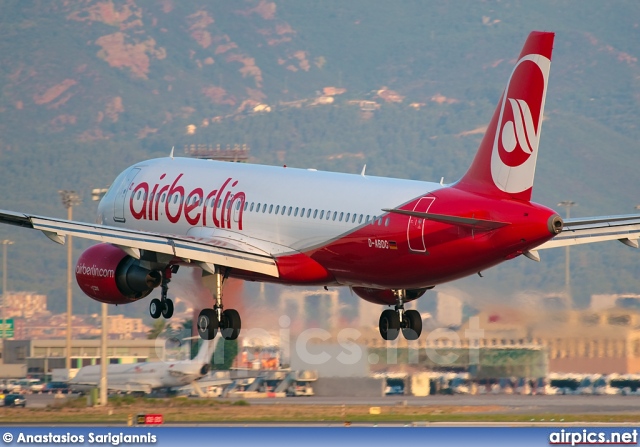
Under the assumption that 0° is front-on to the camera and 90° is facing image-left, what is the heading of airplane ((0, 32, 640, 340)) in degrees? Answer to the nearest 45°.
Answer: approximately 135°
